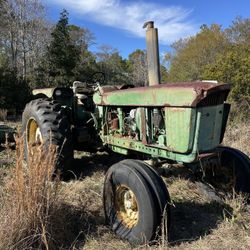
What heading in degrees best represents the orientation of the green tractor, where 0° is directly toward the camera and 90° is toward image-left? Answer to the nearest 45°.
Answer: approximately 315°

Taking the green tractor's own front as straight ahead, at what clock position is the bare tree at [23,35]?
The bare tree is roughly at 7 o'clock from the green tractor.
